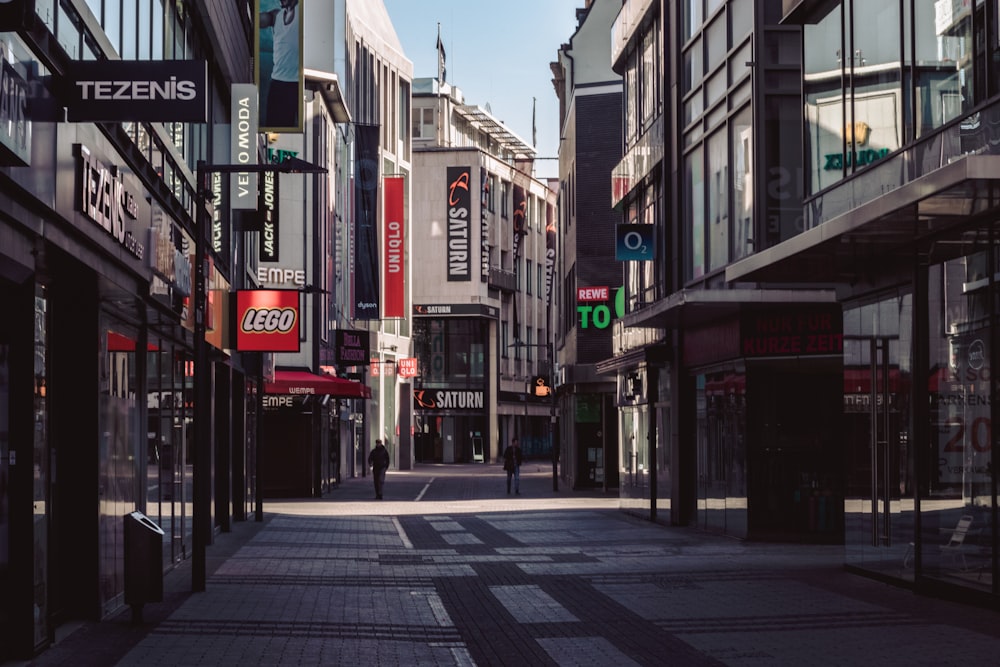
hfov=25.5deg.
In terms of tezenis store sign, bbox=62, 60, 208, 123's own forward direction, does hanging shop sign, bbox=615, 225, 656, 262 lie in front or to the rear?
to the rear

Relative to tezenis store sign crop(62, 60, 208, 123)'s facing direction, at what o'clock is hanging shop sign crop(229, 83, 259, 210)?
The hanging shop sign is roughly at 6 o'clock from the tezenis store sign.

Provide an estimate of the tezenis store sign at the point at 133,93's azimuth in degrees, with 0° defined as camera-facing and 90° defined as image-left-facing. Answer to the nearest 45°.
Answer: approximately 0°

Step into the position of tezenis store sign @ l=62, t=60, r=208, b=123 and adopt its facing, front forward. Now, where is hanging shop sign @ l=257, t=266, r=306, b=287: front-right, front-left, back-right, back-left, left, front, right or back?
back

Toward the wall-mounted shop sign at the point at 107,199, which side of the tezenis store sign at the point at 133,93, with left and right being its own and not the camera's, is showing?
back
